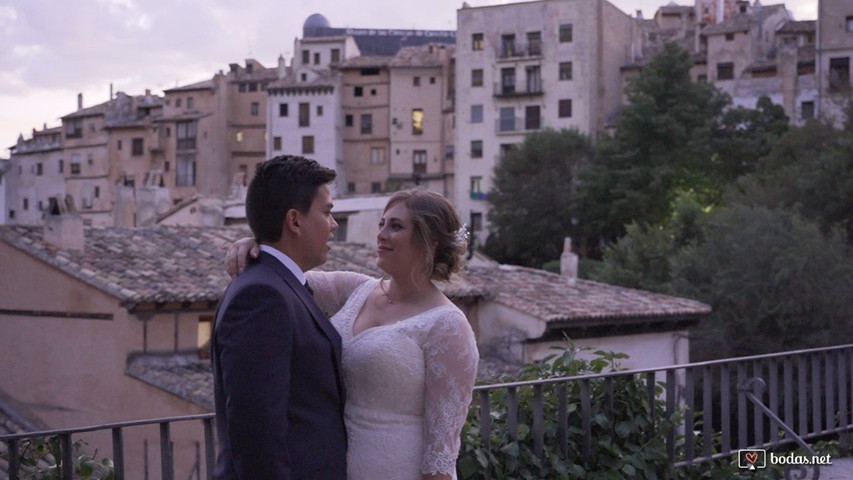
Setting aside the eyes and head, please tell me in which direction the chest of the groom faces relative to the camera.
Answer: to the viewer's right

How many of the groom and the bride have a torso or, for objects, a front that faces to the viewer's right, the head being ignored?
1

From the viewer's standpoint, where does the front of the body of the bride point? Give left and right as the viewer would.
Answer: facing the viewer and to the left of the viewer

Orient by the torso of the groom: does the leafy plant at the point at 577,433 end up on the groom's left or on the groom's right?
on the groom's left

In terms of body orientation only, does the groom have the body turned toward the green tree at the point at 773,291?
no

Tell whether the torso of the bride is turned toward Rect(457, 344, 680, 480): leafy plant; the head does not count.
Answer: no

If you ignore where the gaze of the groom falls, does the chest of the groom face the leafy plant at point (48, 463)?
no

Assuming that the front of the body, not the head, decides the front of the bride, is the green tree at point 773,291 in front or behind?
behind

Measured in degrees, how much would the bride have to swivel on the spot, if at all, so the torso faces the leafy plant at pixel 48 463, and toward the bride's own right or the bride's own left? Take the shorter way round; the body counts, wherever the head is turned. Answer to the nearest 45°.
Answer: approximately 90° to the bride's own right

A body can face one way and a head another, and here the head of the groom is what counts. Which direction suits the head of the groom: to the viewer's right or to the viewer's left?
to the viewer's right
